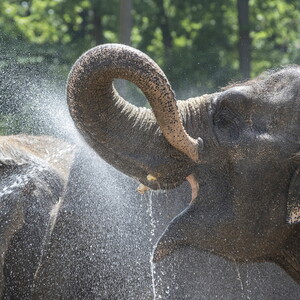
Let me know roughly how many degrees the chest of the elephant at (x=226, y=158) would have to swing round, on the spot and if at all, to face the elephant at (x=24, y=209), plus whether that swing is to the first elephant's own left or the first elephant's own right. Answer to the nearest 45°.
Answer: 0° — it already faces it

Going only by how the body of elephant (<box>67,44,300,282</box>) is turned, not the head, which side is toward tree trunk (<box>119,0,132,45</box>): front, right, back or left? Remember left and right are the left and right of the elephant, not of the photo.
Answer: right

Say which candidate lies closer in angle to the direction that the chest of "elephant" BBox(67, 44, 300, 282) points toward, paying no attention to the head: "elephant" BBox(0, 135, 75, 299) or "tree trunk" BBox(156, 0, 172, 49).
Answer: the elephant

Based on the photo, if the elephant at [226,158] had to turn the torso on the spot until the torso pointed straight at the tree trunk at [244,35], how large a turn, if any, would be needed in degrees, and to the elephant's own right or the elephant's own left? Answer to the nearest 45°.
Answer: approximately 90° to the elephant's own right

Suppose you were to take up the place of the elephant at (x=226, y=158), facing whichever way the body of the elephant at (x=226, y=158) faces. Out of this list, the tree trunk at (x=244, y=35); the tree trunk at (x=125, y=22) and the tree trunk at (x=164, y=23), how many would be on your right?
3

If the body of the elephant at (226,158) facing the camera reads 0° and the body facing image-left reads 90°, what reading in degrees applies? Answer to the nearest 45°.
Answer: approximately 90°

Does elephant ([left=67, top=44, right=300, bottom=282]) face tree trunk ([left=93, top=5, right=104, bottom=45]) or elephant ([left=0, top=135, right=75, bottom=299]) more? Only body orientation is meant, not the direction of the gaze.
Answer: the elephant

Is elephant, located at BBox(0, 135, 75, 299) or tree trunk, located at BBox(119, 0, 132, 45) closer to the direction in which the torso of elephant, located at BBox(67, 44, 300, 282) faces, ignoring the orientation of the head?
the elephant

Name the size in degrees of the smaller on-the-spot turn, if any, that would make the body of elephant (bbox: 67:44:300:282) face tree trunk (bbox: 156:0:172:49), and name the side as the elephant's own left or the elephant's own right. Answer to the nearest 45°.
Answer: approximately 90° to the elephant's own right
